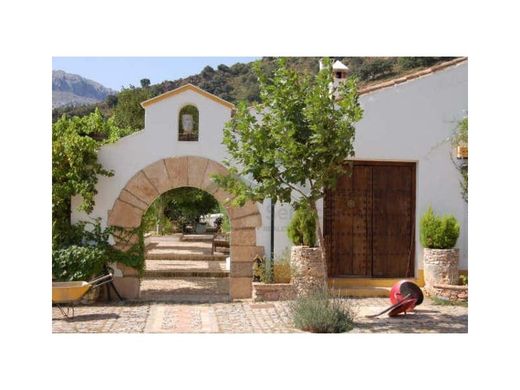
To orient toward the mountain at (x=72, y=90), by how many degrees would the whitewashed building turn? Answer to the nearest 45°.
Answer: approximately 135° to its right

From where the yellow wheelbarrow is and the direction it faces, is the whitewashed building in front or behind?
behind

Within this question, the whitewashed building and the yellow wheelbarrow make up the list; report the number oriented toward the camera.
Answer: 1

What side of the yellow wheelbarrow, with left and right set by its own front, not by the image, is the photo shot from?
left

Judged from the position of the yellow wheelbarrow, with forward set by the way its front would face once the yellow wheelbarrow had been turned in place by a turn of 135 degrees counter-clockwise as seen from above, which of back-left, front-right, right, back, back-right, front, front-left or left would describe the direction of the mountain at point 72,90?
back-left

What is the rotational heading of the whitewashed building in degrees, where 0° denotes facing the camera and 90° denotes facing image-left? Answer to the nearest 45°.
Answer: approximately 0°

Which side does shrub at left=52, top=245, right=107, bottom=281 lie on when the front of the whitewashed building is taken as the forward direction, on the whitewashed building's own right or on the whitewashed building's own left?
on the whitewashed building's own right

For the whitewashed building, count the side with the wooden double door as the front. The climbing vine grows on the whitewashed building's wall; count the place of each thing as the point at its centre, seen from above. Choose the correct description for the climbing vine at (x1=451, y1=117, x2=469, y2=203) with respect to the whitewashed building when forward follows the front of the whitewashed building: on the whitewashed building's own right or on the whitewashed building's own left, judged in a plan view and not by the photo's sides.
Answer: on the whitewashed building's own left

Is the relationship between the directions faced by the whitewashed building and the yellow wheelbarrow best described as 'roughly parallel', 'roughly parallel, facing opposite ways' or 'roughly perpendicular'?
roughly perpendicular

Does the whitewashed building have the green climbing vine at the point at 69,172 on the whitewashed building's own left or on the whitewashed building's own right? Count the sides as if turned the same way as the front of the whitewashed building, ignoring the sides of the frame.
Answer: on the whitewashed building's own right
